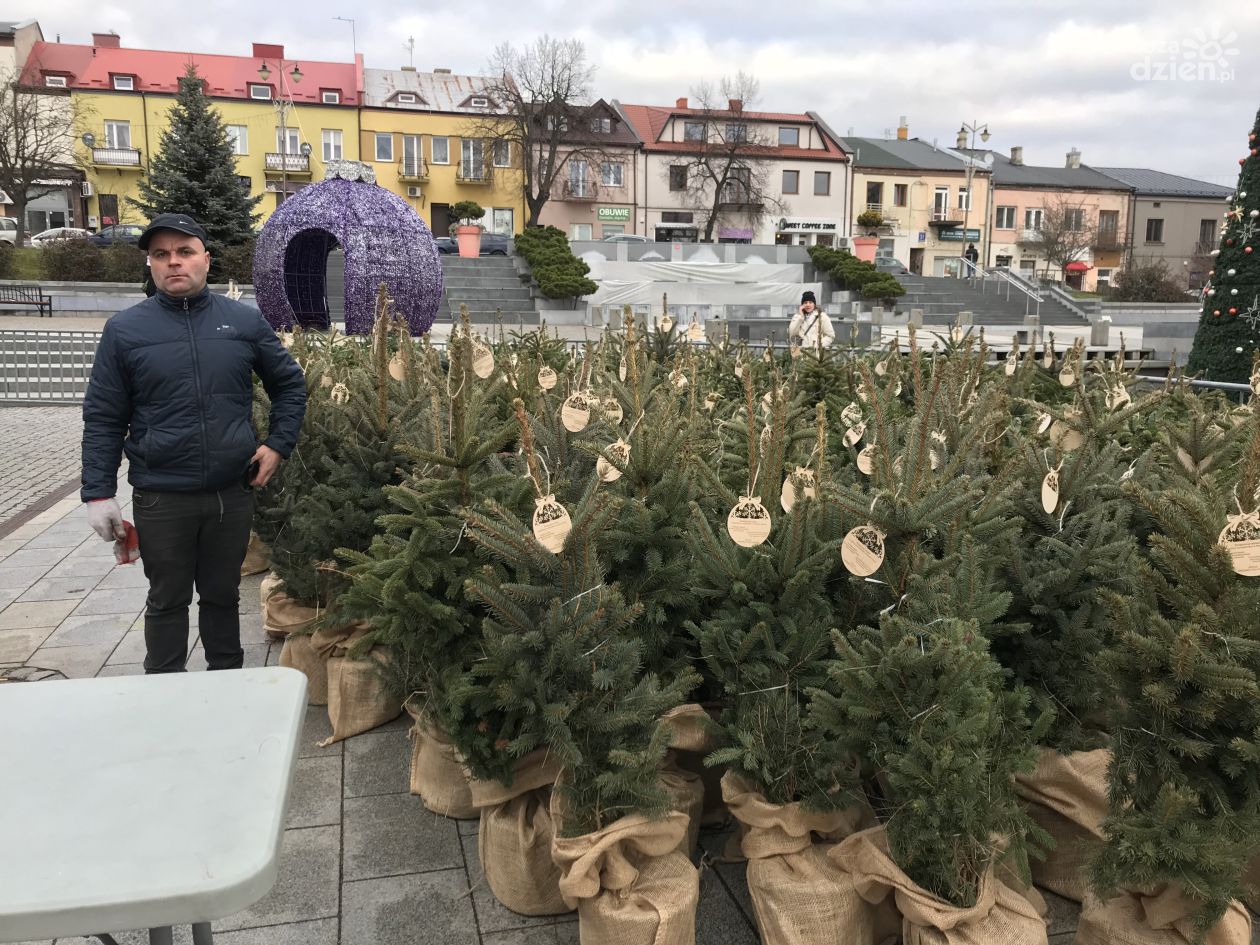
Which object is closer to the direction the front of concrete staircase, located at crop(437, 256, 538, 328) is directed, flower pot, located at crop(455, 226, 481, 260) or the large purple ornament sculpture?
the large purple ornament sculpture

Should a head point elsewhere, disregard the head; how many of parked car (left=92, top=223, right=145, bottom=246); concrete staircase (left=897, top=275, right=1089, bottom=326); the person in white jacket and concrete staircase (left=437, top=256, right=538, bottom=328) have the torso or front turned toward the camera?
3

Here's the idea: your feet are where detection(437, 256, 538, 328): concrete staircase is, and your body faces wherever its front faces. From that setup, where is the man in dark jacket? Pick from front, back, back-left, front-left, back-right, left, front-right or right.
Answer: front

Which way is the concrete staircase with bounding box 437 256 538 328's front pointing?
toward the camera

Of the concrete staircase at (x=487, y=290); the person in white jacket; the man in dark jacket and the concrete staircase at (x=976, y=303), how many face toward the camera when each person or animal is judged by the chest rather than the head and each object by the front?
4

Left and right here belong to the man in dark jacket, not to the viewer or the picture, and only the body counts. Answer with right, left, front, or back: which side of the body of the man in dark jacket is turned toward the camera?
front

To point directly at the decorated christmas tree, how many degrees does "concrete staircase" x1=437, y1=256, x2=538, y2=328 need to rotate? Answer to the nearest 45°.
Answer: approximately 45° to its left

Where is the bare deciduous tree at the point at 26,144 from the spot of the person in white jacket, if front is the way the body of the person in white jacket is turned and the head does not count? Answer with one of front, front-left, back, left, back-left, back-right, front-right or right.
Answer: back-right

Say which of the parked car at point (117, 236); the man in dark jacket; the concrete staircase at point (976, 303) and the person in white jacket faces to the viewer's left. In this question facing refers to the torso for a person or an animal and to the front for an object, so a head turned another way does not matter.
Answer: the parked car

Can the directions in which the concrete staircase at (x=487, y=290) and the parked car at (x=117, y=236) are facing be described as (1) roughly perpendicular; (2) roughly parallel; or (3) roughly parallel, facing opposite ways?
roughly perpendicular

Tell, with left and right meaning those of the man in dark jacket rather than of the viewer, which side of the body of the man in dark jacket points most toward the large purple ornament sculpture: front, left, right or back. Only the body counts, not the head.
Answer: back

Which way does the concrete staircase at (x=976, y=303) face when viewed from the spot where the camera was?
facing the viewer

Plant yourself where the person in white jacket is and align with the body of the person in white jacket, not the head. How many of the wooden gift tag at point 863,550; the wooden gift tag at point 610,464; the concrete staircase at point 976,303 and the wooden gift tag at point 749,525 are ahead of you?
3

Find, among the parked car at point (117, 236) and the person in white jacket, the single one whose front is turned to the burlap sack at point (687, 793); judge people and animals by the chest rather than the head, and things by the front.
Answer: the person in white jacket

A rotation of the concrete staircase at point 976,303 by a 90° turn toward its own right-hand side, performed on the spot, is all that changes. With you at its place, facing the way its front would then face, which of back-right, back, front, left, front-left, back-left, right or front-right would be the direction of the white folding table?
left

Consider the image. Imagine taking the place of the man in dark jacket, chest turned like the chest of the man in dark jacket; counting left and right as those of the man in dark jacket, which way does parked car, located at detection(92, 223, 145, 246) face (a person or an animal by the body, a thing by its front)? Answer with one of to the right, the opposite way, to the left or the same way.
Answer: to the right
